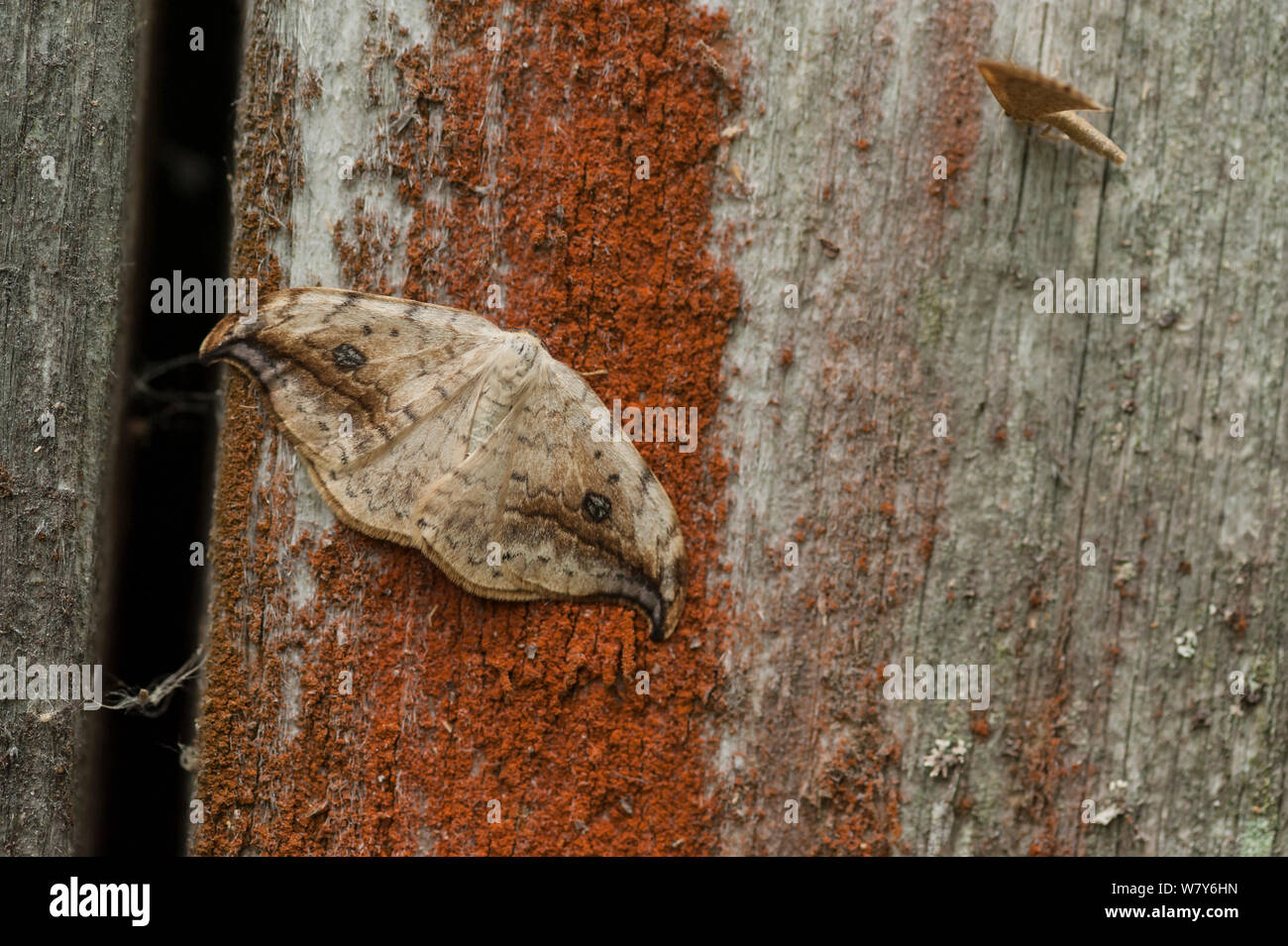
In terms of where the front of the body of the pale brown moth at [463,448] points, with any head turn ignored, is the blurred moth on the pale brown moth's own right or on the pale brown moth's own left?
on the pale brown moth's own right

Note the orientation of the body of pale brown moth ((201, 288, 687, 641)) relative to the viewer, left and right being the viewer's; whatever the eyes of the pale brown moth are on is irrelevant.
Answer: facing away from the viewer and to the right of the viewer
